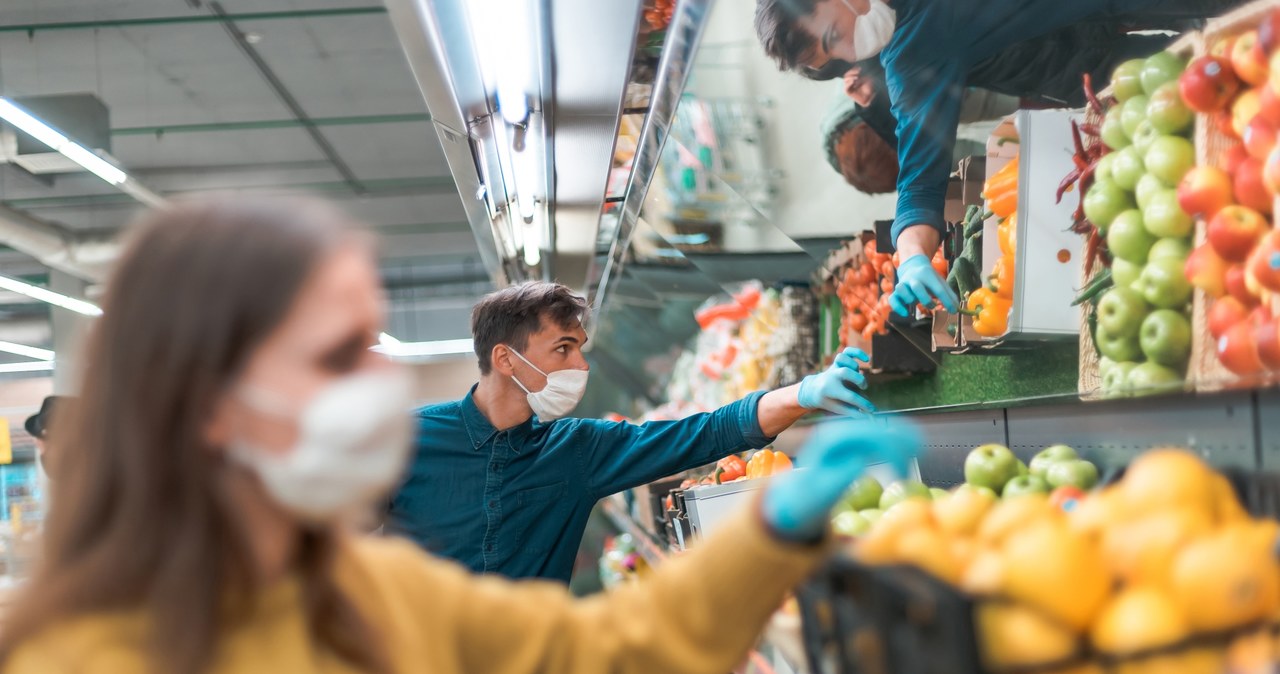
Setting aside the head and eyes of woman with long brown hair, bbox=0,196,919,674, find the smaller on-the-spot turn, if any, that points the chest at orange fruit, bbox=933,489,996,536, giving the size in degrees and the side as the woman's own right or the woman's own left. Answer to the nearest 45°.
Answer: approximately 45° to the woman's own left

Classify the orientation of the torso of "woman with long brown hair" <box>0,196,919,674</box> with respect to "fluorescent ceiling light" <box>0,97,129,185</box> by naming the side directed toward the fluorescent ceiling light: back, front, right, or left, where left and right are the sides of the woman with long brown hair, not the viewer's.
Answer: back

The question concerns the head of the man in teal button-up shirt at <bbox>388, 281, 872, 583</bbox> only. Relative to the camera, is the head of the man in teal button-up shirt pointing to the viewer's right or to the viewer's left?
to the viewer's right

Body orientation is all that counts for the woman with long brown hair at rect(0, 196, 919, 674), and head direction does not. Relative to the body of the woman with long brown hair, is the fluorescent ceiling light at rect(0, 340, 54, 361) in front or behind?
behind

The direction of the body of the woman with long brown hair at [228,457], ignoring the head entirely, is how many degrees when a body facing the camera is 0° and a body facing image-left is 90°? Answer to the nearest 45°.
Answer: approximately 315°

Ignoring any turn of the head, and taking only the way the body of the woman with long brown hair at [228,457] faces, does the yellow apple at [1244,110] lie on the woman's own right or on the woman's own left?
on the woman's own left
